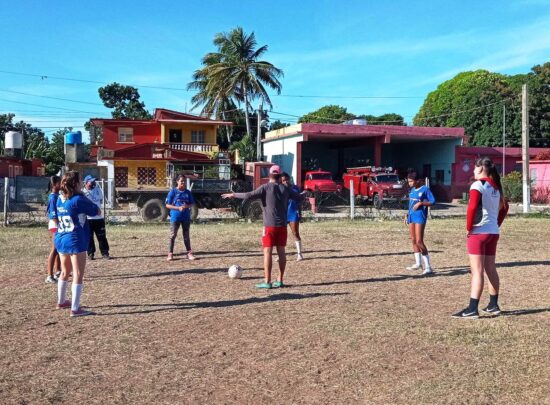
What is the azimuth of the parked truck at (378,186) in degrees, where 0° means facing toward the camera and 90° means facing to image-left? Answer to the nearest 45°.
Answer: approximately 315°

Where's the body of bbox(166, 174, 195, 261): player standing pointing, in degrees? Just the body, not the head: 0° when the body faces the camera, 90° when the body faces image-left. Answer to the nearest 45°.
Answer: approximately 0°

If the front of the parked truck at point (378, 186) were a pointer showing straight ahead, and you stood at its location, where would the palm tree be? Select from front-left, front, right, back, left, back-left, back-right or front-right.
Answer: back

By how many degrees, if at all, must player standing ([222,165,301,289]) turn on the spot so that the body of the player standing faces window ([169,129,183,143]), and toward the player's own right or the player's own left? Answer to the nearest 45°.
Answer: approximately 45° to the player's own right

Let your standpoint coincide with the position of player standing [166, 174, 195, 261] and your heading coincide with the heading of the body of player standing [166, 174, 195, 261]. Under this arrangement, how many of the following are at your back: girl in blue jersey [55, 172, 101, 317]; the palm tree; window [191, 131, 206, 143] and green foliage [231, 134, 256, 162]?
3

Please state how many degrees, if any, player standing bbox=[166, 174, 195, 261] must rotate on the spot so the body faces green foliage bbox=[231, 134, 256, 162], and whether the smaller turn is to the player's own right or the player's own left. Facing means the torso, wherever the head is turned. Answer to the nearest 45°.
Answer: approximately 180°

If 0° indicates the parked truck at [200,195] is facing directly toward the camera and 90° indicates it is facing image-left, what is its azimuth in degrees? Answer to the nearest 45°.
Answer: approximately 270°

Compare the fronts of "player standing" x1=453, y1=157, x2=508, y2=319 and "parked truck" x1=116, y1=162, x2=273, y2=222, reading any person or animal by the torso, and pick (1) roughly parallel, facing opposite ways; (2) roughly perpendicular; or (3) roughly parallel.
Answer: roughly perpendicular

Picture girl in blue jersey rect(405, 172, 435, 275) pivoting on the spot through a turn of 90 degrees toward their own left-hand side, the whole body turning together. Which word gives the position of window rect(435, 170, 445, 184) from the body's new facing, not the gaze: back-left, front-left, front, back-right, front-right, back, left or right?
back-left
